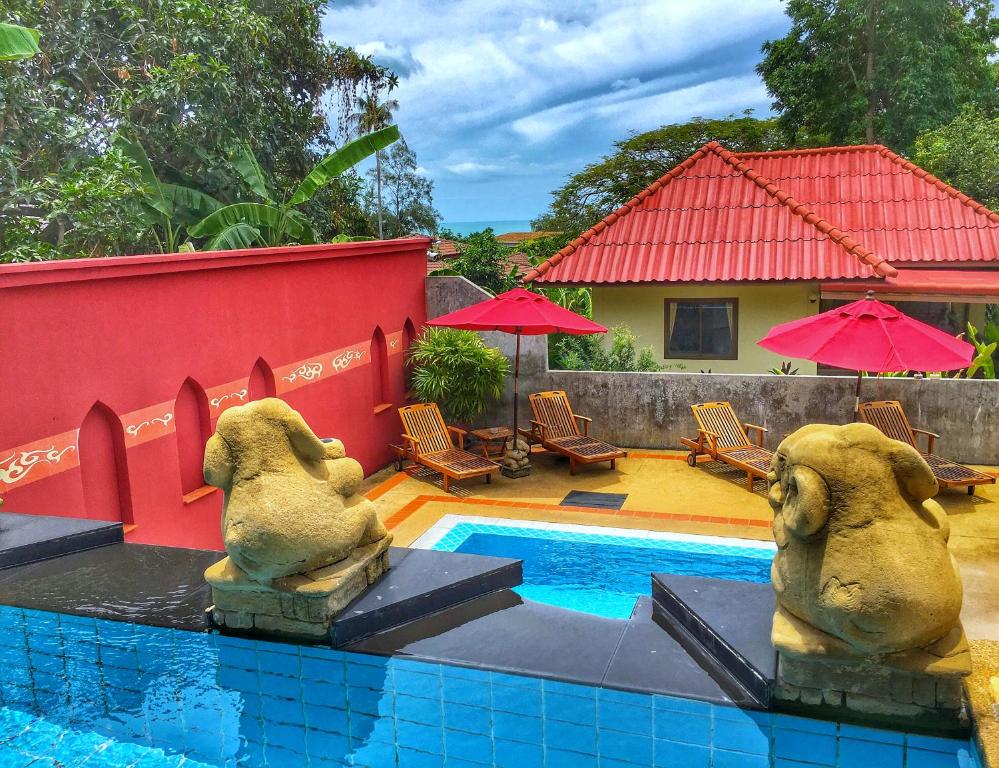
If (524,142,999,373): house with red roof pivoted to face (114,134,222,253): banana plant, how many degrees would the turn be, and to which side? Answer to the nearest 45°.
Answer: approximately 45° to its right

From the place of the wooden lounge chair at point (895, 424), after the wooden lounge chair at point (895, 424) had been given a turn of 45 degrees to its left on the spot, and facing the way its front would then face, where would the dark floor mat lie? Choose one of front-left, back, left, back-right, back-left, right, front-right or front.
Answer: back-right

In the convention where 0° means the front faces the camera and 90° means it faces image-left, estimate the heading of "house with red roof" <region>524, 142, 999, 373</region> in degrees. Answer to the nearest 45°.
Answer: approximately 0°

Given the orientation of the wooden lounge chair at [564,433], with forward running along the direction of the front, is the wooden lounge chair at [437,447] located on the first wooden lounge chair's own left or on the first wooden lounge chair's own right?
on the first wooden lounge chair's own right

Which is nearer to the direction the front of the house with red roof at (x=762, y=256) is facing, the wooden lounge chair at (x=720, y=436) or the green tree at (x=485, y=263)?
the wooden lounge chair

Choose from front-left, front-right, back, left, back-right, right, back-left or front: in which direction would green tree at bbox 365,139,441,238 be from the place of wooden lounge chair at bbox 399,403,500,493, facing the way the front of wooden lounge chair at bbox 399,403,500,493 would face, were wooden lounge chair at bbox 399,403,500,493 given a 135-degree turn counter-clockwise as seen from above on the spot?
front

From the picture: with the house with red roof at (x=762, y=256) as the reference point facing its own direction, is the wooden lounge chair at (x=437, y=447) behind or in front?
in front

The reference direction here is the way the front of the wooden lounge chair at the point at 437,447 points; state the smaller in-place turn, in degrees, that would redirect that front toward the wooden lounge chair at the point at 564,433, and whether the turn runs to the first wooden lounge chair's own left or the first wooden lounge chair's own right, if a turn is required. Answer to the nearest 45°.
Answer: approximately 45° to the first wooden lounge chair's own left

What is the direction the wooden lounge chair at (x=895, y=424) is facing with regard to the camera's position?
facing the viewer and to the right of the viewer

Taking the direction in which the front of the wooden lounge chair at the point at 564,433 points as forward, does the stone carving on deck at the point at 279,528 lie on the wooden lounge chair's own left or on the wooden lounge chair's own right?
on the wooden lounge chair's own right

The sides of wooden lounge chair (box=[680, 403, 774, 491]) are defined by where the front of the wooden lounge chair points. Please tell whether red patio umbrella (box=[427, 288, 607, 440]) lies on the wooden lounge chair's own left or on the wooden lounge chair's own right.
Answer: on the wooden lounge chair's own right

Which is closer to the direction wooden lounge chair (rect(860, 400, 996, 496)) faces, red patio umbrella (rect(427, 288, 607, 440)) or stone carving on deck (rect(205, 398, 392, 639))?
the stone carving on deck

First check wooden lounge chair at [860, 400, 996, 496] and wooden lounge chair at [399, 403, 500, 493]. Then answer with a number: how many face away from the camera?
0

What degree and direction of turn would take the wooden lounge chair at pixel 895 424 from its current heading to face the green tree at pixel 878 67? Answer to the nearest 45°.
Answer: approximately 135° to its left

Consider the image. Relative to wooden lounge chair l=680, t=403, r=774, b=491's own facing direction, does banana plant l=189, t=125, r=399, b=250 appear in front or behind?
behind

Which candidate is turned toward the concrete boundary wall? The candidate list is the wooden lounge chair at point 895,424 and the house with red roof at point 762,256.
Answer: the house with red roof

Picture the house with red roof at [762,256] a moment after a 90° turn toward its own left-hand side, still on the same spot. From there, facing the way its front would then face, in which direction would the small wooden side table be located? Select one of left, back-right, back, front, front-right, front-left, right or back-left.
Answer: back-right

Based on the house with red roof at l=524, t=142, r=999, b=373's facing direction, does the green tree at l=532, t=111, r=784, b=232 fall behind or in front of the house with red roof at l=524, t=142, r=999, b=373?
behind
